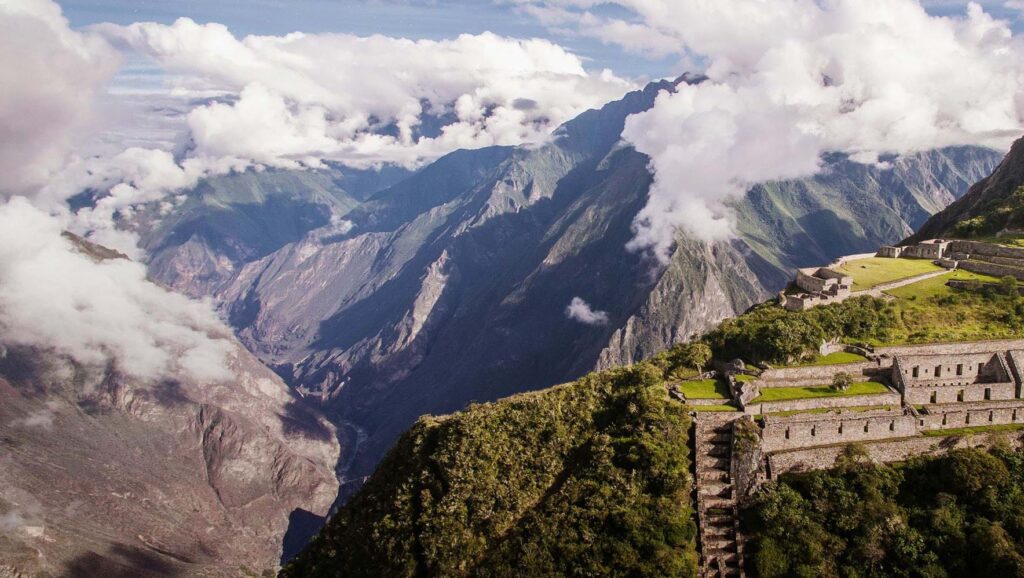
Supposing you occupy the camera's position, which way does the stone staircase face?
facing the viewer
